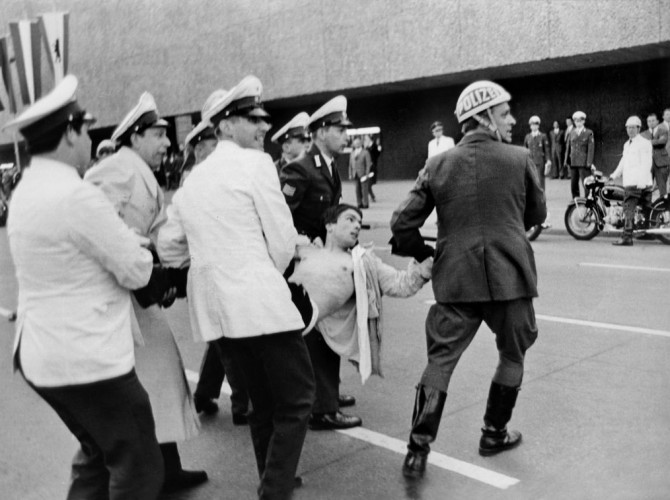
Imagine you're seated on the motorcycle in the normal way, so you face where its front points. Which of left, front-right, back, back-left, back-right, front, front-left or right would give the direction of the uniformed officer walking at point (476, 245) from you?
left

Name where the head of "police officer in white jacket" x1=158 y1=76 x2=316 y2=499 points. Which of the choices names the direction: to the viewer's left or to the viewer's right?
to the viewer's right

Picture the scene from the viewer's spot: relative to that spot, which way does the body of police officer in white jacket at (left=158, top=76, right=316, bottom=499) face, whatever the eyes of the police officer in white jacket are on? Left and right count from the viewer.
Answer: facing away from the viewer and to the right of the viewer

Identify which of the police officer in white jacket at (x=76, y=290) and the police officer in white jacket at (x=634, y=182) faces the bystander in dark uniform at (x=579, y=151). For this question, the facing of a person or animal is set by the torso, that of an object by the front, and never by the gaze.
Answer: the police officer in white jacket at (x=76, y=290)

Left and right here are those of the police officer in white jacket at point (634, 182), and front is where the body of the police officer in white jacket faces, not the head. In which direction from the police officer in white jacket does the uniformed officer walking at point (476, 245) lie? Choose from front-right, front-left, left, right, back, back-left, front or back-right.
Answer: front-left

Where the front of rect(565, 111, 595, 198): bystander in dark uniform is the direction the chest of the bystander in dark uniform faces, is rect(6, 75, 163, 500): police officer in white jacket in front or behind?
in front

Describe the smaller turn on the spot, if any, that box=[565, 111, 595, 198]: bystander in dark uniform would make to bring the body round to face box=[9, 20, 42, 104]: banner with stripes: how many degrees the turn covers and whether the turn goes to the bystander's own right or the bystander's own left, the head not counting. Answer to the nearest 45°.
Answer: approximately 45° to the bystander's own right

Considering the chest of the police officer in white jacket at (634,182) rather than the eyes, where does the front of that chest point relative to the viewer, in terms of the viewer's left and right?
facing the viewer and to the left of the viewer

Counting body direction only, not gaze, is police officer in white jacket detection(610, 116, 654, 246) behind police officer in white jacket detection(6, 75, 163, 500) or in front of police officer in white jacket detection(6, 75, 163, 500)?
in front

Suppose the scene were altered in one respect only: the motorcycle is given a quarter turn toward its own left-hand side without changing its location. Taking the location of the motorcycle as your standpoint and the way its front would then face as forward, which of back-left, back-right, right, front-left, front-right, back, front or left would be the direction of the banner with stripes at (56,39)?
front-right

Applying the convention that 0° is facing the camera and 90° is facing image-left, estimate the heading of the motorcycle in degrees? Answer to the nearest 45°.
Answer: approximately 90°

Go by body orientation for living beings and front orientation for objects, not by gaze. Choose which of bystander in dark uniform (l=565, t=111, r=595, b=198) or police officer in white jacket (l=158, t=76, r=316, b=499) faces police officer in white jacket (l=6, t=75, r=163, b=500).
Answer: the bystander in dark uniform

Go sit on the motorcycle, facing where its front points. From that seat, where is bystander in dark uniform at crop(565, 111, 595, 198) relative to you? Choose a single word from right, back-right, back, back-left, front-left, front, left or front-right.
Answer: right

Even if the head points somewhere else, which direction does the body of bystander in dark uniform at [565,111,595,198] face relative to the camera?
toward the camera

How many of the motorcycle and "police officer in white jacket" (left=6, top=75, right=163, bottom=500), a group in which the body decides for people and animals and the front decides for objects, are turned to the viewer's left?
1

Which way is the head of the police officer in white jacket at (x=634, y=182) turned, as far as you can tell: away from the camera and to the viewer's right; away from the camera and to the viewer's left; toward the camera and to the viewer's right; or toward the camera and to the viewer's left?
toward the camera and to the viewer's left
